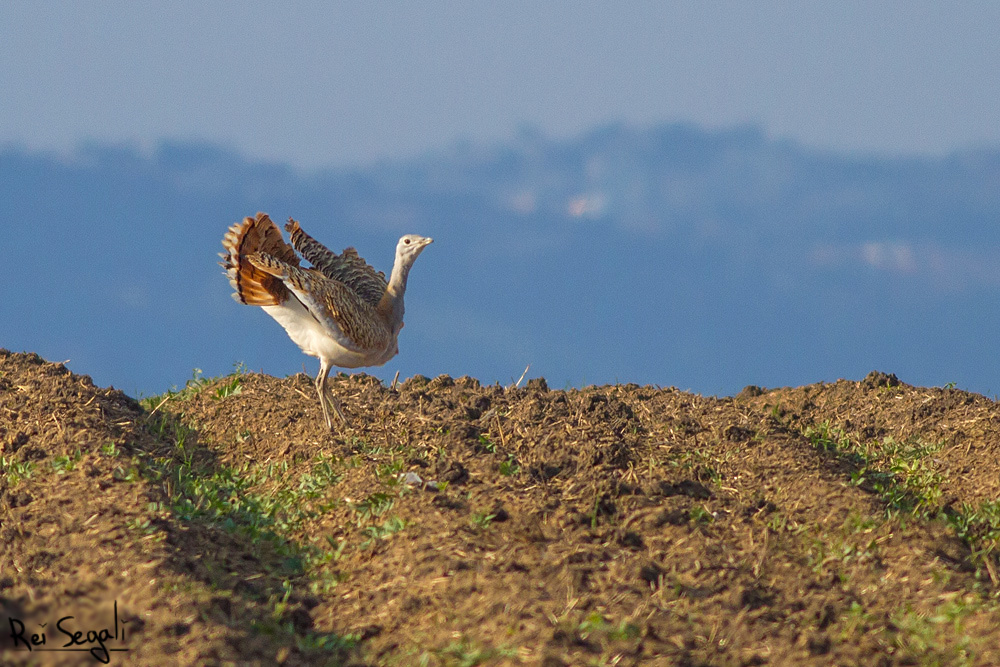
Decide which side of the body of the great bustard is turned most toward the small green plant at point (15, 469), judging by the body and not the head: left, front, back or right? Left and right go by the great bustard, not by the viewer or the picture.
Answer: back

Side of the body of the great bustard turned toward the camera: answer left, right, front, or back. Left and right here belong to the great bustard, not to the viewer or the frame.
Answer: right

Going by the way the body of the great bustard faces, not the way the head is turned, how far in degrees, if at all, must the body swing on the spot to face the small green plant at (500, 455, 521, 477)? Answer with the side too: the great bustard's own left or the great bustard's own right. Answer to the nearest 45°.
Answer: approximately 45° to the great bustard's own right
